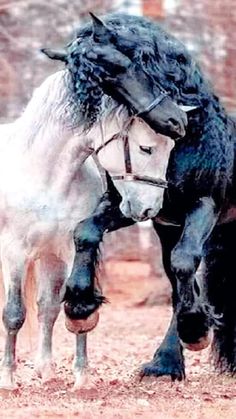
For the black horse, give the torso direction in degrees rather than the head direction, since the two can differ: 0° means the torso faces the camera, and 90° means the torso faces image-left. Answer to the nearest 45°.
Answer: approximately 45°
